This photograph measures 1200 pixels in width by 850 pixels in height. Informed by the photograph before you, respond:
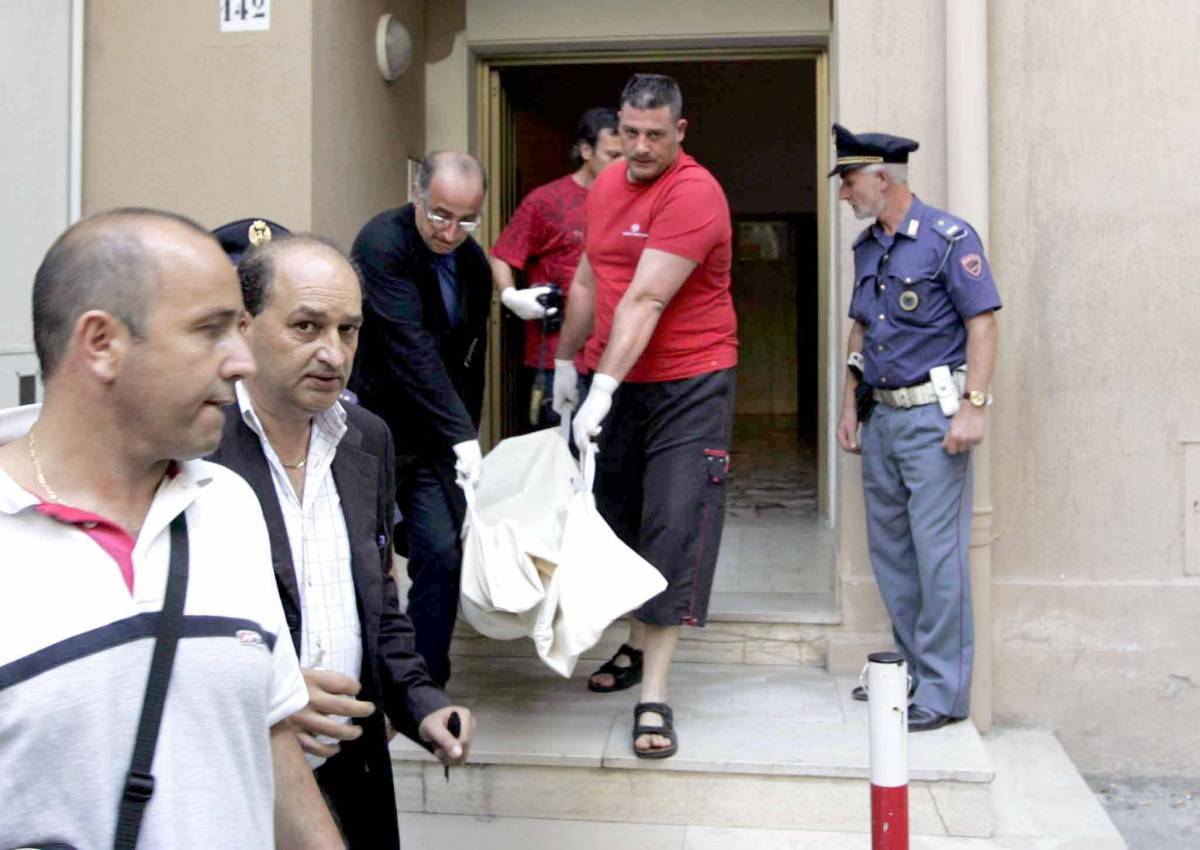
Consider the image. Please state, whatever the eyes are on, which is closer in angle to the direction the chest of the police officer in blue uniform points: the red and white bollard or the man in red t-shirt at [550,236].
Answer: the red and white bollard

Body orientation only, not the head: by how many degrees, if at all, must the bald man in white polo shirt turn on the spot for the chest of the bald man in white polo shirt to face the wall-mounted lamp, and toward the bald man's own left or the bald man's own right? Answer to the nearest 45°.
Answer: approximately 135° to the bald man's own left

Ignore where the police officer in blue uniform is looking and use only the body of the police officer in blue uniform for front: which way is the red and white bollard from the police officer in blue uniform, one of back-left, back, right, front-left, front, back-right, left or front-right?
front-left

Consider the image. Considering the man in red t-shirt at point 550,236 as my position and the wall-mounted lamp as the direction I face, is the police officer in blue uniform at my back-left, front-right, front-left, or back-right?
back-left

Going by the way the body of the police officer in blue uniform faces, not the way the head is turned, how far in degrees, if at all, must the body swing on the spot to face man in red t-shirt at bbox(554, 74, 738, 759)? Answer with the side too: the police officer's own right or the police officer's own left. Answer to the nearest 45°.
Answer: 0° — they already face them

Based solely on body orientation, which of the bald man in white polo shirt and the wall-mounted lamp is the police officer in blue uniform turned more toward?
the bald man in white polo shirt

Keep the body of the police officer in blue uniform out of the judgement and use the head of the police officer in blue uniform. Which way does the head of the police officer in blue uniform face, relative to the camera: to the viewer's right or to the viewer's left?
to the viewer's left

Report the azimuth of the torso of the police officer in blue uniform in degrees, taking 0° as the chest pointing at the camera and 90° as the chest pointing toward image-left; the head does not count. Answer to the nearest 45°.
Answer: approximately 45°

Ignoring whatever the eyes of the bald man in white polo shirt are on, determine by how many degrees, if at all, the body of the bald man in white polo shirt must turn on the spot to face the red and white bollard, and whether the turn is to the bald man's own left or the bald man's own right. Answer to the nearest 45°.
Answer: approximately 90° to the bald man's own left
